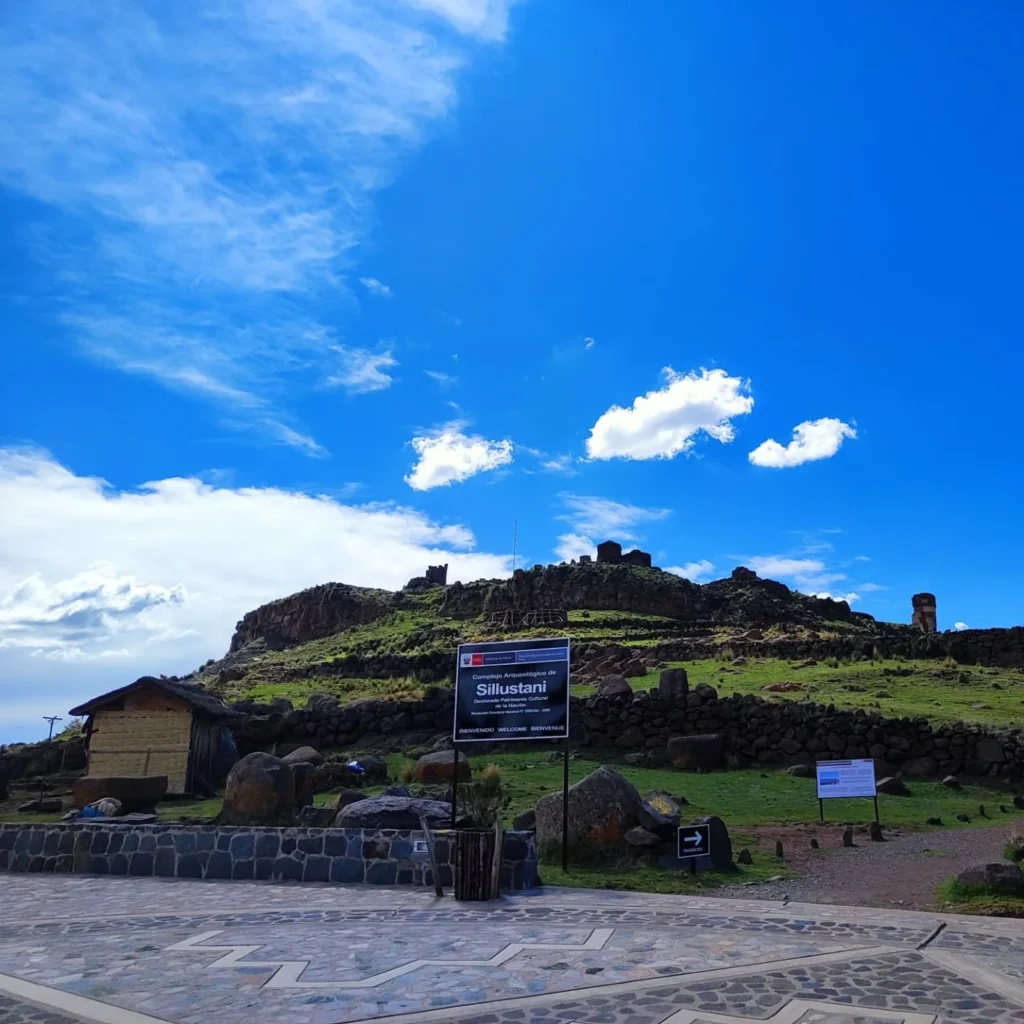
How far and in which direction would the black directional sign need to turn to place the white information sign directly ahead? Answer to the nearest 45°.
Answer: approximately 135° to its left

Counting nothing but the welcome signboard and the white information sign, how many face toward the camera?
2

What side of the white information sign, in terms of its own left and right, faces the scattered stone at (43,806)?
right

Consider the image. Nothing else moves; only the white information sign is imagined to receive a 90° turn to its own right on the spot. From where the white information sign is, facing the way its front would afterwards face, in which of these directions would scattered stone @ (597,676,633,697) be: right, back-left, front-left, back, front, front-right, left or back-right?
front-right

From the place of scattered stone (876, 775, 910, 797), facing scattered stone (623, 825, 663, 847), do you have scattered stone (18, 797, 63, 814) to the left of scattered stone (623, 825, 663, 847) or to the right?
right

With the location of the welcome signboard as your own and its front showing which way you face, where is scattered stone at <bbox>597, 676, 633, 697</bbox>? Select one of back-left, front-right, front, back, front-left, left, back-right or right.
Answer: back

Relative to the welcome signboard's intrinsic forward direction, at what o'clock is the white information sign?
The white information sign is roughly at 8 o'clock from the welcome signboard.

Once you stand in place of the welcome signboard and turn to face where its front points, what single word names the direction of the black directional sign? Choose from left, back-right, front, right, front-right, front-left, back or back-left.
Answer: left

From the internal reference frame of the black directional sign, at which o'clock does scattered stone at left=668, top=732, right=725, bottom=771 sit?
The scattered stone is roughly at 6 o'clock from the black directional sign.

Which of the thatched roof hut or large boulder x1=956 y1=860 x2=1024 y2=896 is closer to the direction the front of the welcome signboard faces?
the large boulder

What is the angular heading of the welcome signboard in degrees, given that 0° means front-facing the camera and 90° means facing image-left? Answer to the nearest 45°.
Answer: approximately 0°
